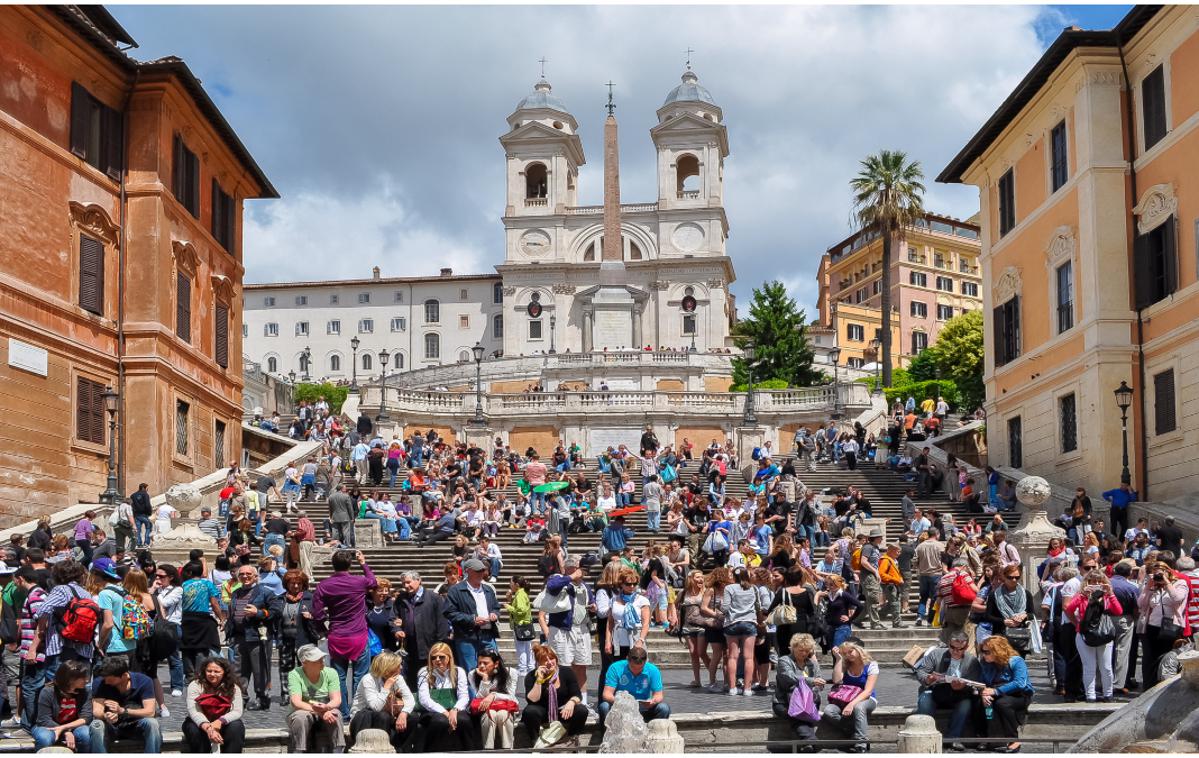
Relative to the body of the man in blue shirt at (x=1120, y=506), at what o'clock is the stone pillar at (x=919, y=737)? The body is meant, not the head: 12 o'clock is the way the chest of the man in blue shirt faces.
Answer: The stone pillar is roughly at 12 o'clock from the man in blue shirt.

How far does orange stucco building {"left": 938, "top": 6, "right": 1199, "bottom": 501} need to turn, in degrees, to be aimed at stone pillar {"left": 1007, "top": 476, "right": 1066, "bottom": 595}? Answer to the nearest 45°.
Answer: approximately 45° to its left

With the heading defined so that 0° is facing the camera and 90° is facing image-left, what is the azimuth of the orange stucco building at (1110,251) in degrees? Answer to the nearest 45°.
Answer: approximately 45°

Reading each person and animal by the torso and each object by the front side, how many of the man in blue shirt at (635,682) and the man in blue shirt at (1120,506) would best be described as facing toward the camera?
2

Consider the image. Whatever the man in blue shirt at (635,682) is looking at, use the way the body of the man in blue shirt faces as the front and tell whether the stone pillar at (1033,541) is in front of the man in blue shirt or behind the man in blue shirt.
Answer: behind

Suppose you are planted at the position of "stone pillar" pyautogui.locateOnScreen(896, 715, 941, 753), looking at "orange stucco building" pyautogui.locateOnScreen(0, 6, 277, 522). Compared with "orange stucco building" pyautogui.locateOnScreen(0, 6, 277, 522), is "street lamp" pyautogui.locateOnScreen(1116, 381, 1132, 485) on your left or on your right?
right

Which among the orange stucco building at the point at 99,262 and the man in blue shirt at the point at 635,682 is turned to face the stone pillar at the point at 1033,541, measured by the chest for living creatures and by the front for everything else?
the orange stucco building

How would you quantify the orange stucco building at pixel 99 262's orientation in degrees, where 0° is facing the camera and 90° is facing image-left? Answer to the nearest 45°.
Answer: approximately 315°

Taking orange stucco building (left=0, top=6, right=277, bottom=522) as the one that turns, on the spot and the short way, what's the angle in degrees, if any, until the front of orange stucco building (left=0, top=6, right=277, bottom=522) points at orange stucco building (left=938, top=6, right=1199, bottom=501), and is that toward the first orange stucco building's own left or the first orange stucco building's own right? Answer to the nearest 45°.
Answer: approximately 45° to the first orange stucco building's own left
